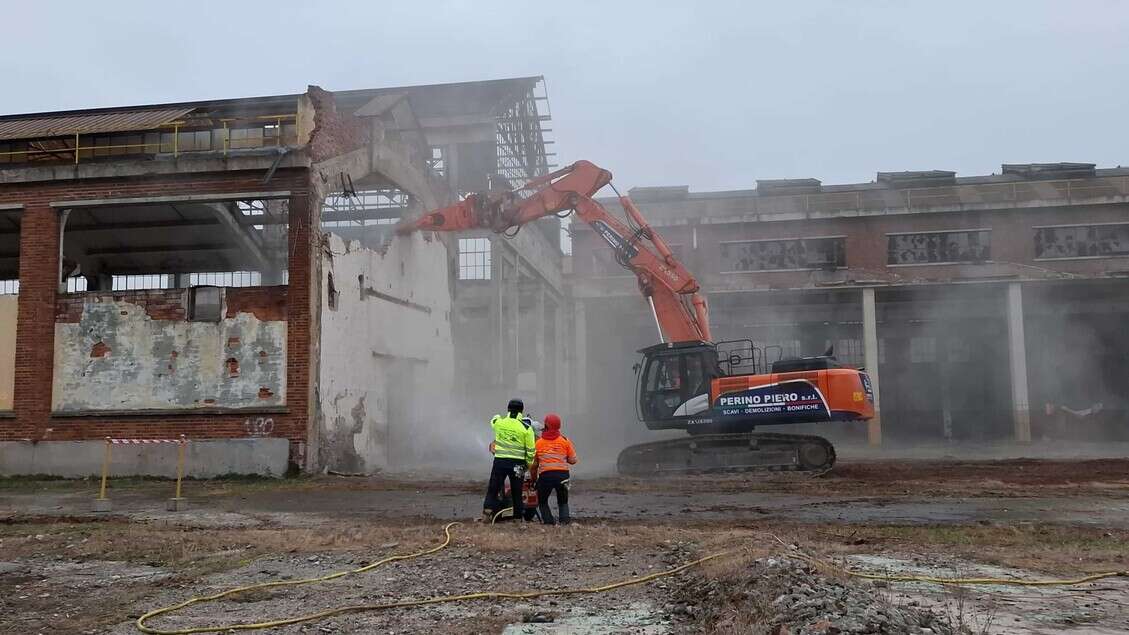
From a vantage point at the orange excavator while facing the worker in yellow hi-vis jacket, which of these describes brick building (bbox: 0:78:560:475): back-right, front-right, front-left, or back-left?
front-right

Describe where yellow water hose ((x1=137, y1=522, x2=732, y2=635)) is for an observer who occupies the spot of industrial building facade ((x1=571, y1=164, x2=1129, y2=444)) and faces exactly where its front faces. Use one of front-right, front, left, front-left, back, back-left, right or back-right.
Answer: front

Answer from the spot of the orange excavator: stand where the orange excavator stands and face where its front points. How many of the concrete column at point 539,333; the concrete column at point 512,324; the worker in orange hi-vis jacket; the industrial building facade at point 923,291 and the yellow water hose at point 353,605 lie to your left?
2

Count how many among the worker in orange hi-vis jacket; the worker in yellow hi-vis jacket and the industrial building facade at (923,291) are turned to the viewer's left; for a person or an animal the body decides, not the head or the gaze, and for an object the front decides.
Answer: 0

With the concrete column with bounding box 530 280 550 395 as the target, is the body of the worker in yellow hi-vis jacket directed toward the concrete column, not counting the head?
yes

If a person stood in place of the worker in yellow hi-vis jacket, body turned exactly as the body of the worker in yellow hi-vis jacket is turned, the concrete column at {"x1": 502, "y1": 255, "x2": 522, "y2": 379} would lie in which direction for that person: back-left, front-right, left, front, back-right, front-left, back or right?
front

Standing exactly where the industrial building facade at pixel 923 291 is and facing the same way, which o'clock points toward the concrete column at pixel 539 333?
The concrete column is roughly at 2 o'clock from the industrial building facade.

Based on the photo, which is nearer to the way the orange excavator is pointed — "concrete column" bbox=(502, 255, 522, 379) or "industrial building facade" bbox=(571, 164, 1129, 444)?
the concrete column

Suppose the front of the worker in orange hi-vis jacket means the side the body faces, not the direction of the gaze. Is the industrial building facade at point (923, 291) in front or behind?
in front

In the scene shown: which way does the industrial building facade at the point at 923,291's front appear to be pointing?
toward the camera

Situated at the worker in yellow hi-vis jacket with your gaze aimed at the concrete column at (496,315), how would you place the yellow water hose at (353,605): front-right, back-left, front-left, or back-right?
back-left

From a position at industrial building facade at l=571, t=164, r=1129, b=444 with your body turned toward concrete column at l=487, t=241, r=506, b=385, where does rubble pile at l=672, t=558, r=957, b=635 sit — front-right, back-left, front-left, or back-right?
front-left

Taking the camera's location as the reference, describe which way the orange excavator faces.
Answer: facing to the left of the viewer

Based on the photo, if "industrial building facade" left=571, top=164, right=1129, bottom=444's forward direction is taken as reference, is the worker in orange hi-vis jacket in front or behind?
in front

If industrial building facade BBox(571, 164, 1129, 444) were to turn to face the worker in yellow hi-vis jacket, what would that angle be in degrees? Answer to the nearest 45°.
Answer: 0° — it already faces them

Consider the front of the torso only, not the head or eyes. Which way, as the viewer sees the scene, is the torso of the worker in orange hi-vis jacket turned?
away from the camera

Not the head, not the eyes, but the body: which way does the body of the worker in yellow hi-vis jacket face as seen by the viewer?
away from the camera

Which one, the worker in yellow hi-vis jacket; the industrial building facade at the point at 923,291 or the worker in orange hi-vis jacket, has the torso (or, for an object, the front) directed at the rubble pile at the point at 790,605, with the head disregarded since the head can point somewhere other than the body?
the industrial building facade

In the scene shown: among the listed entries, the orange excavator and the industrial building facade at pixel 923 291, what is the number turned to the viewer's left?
1

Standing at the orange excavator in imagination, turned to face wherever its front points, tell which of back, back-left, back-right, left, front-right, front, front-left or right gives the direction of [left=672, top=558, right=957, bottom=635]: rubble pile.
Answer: left
